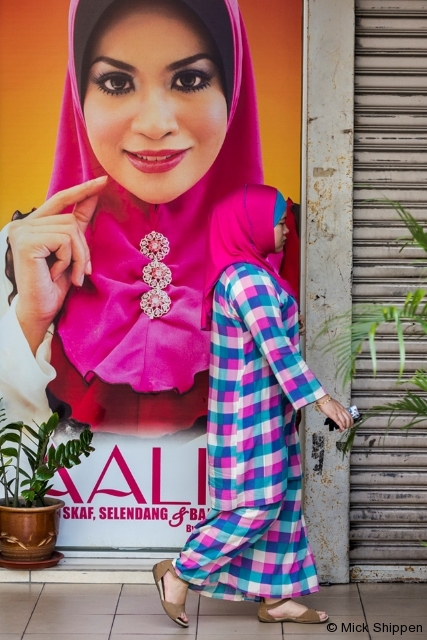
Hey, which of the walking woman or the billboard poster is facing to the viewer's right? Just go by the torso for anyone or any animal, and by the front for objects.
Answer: the walking woman

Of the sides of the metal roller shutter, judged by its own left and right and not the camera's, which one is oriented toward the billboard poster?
right

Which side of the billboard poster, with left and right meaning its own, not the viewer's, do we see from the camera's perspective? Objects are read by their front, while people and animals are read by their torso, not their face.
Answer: front

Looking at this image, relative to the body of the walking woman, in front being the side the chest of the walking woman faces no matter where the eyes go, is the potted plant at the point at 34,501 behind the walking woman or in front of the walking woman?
behind

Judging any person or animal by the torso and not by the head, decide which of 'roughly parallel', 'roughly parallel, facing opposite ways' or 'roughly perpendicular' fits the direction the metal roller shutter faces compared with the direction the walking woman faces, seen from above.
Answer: roughly perpendicular

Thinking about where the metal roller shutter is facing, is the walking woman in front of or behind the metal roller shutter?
in front

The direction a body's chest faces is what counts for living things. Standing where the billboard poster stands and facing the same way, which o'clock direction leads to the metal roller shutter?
The metal roller shutter is roughly at 9 o'clock from the billboard poster.

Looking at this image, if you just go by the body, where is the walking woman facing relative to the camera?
to the viewer's right

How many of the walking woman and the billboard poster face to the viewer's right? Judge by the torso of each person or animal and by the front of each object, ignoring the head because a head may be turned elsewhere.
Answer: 1

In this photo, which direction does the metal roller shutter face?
toward the camera

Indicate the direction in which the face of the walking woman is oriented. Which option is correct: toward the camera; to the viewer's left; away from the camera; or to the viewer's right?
to the viewer's right

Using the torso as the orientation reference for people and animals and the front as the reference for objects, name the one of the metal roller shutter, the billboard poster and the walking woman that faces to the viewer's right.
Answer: the walking woman

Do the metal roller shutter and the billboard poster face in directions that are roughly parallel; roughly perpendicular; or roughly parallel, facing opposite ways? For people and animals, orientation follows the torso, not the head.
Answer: roughly parallel

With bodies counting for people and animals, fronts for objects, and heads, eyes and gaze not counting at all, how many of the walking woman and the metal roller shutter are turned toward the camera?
1

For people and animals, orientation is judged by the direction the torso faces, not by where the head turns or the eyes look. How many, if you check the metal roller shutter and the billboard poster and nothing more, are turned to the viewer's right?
0
